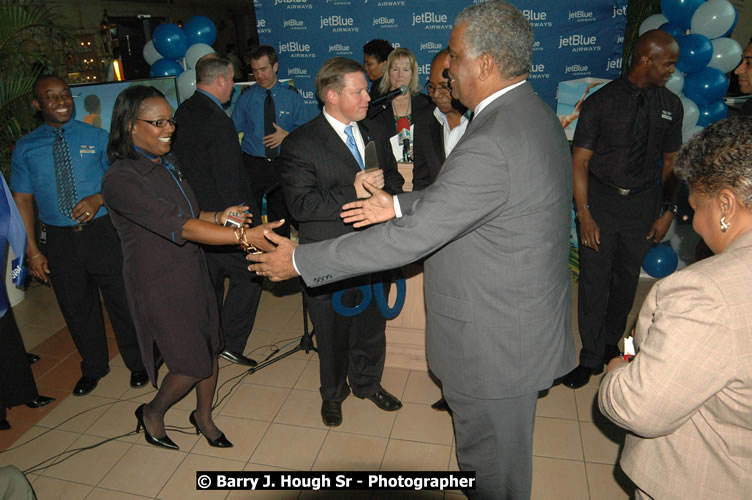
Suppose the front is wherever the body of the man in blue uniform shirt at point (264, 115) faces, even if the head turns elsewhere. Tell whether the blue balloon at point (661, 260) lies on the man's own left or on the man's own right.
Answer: on the man's own left

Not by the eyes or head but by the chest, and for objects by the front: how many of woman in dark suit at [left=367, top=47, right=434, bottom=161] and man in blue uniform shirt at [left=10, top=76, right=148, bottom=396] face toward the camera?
2

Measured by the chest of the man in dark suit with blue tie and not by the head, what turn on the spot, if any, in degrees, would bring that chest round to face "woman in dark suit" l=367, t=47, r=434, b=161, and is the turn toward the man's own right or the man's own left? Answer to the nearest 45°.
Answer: approximately 135° to the man's own left

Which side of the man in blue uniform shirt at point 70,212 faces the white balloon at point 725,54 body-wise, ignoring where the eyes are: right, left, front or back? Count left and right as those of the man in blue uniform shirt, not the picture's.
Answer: left

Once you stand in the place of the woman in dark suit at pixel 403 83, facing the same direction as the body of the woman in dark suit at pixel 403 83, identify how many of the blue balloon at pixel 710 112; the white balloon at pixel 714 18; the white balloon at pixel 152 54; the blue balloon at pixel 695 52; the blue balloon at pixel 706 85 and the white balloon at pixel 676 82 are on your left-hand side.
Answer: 5

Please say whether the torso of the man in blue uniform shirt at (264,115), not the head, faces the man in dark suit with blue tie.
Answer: yes

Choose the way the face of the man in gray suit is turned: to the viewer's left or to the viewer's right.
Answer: to the viewer's left

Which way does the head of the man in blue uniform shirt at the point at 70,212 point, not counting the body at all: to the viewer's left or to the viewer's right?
to the viewer's right

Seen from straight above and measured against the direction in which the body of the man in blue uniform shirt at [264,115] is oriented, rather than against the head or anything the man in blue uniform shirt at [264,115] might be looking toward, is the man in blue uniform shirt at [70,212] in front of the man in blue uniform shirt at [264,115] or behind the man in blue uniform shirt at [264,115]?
in front

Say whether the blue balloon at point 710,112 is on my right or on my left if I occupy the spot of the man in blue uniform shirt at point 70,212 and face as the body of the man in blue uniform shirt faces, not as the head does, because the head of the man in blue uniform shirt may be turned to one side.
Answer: on my left
